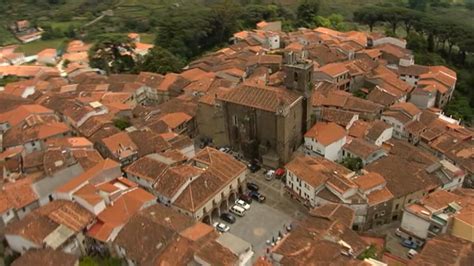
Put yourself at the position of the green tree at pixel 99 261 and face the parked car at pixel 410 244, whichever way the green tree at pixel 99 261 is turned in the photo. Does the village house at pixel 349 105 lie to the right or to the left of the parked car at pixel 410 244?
left

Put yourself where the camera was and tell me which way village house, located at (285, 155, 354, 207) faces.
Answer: facing the viewer and to the left of the viewer

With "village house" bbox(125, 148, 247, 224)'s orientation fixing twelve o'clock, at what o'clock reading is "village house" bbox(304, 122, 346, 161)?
"village house" bbox(304, 122, 346, 161) is roughly at 10 o'clock from "village house" bbox(125, 148, 247, 224).

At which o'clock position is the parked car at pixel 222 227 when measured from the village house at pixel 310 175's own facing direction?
The parked car is roughly at 12 o'clock from the village house.

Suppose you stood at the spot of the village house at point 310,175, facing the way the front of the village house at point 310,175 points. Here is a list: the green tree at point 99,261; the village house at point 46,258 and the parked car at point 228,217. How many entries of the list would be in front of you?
3

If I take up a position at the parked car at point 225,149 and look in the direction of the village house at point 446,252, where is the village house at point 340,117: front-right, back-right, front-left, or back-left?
front-left

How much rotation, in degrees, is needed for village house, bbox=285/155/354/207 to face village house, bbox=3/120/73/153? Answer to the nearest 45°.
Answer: approximately 45° to its right

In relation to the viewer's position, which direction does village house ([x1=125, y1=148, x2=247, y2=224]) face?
facing the viewer and to the right of the viewer

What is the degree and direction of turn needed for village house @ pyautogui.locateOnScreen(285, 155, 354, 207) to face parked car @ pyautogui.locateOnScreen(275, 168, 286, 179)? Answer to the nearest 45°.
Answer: approximately 90° to its right

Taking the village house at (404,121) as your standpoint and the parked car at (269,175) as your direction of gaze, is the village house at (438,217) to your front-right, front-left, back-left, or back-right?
front-left
